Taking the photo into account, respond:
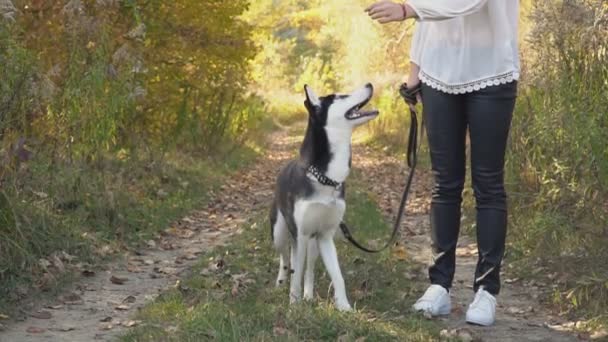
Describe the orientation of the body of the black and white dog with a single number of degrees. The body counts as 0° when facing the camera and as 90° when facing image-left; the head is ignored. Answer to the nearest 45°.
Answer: approximately 315°

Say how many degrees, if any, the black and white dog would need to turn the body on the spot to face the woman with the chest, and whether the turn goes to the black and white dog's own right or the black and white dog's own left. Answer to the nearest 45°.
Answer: approximately 45° to the black and white dog's own left
